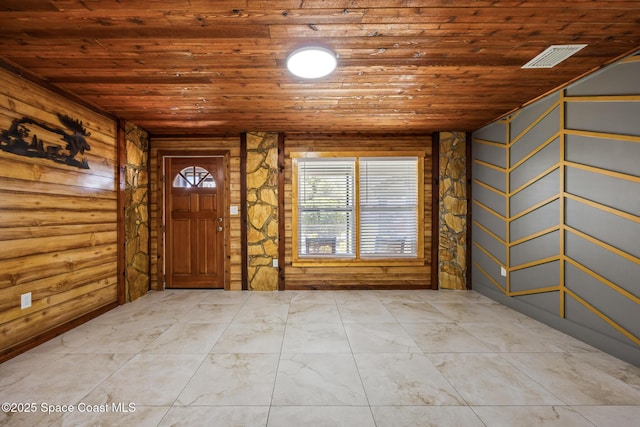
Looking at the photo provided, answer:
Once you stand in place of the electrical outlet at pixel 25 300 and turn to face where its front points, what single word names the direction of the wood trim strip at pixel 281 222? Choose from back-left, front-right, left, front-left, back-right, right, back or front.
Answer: front-left

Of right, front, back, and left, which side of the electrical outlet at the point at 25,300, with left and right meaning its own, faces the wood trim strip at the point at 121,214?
left

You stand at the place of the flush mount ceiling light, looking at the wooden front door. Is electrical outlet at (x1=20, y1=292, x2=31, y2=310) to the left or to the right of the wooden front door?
left

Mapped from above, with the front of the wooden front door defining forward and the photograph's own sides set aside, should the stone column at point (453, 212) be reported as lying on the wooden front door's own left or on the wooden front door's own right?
on the wooden front door's own left

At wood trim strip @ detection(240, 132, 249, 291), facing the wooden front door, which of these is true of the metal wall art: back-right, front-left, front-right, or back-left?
front-left

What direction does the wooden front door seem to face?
toward the camera

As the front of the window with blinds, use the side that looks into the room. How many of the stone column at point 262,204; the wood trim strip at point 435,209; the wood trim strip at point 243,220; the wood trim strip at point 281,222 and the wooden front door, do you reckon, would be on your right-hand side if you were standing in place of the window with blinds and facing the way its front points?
4

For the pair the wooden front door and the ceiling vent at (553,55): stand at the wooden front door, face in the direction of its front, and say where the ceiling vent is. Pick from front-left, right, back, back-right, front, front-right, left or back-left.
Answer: front-left

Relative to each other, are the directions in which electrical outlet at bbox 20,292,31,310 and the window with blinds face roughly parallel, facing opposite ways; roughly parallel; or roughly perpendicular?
roughly perpendicular

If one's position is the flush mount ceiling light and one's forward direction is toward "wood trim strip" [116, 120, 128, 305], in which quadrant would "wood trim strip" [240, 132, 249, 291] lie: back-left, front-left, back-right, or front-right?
front-right

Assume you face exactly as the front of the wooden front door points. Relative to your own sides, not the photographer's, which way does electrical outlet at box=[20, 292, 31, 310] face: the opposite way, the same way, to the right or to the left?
to the left

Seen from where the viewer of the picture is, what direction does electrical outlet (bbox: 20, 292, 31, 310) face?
facing the viewer and to the right of the viewer

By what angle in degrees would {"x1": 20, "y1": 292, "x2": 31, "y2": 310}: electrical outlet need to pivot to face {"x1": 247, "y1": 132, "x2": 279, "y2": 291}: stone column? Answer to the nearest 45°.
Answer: approximately 45° to its left

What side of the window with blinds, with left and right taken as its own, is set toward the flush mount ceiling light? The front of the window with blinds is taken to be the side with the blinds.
front

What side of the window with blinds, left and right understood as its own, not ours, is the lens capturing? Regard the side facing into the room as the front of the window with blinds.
front

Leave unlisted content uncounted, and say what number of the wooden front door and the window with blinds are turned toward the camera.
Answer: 2
